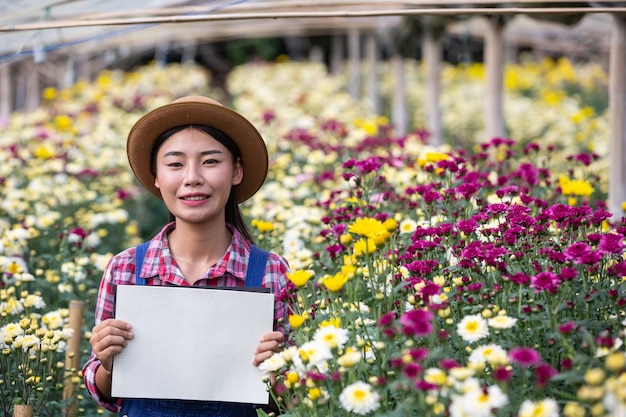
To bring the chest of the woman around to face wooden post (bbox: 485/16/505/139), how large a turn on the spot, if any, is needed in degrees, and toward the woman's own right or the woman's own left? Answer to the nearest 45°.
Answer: approximately 135° to the woman's own left

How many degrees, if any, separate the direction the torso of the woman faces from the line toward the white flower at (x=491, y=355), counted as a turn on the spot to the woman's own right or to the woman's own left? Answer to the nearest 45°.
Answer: approximately 45° to the woman's own left

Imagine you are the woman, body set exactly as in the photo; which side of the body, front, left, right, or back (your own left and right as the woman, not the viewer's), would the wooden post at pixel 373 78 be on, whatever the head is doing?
back

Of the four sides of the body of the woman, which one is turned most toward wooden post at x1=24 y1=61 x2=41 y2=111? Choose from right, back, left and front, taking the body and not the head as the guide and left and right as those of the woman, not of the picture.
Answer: back

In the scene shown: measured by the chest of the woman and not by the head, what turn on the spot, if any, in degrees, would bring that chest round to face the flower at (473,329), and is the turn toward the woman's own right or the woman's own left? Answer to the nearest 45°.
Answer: approximately 45° to the woman's own left

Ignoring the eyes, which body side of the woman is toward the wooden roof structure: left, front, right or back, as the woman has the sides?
back

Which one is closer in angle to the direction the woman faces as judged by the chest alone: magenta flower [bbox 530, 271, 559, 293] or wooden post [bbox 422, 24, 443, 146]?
the magenta flower

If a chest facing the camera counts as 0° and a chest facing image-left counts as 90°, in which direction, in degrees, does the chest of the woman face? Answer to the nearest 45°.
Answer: approximately 0°

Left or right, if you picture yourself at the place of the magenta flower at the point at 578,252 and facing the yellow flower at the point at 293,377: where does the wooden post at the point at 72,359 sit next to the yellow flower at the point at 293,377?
right

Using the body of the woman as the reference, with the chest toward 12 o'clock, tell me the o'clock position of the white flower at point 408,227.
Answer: The white flower is roughly at 8 o'clock from the woman.
